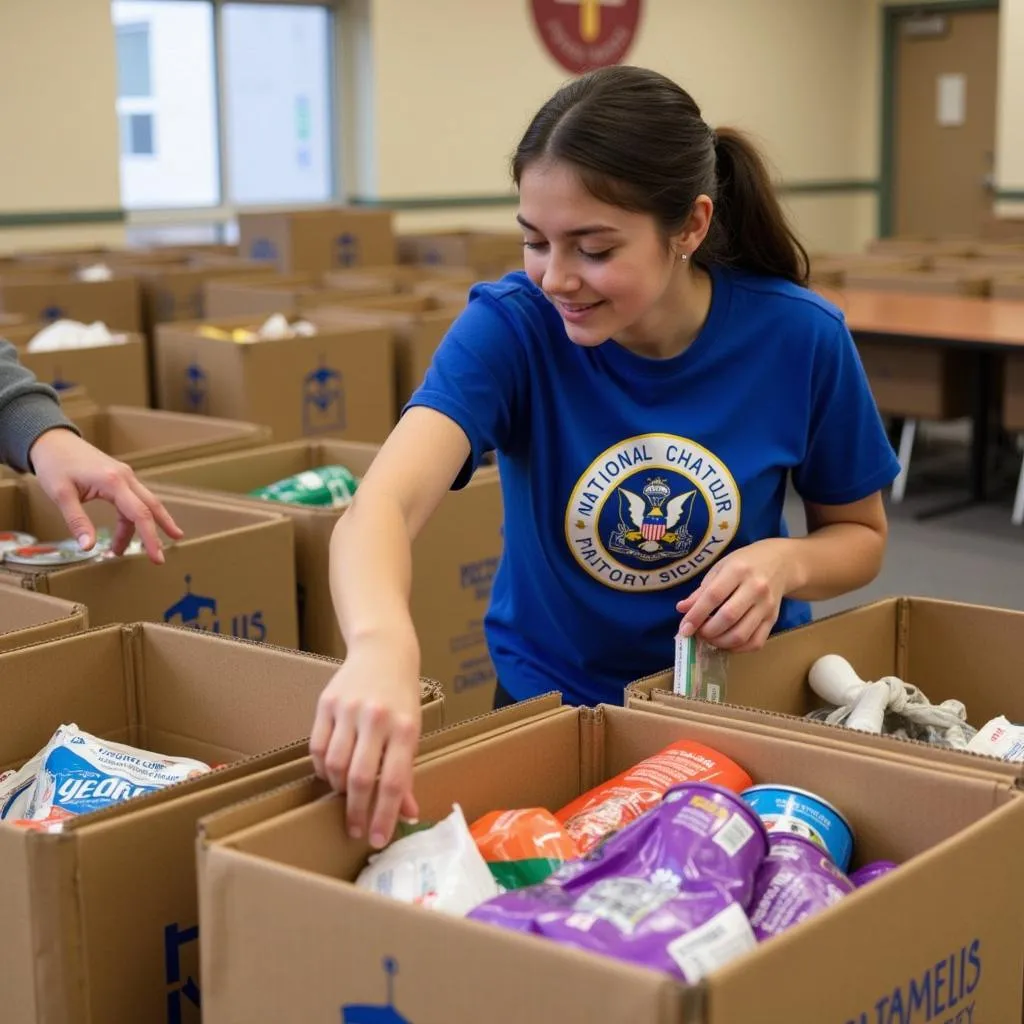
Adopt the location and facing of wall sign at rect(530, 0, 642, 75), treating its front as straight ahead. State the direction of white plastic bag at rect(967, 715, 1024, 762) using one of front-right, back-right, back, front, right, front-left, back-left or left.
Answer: front

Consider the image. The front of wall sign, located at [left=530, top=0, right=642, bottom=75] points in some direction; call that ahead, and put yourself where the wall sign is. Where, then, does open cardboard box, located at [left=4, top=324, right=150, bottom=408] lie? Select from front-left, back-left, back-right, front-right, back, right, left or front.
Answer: front

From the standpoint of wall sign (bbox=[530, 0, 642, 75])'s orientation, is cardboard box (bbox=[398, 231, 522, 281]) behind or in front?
in front

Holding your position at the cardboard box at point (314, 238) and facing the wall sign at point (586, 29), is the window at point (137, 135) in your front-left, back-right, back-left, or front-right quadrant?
front-left

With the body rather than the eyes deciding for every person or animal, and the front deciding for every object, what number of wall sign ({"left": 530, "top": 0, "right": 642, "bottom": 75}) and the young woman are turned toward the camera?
2

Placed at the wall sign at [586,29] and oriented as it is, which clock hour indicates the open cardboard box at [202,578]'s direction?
The open cardboard box is roughly at 12 o'clock from the wall sign.

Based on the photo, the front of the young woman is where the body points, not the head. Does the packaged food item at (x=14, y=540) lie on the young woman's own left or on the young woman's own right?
on the young woman's own right

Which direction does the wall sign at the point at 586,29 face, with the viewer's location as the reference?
facing the viewer

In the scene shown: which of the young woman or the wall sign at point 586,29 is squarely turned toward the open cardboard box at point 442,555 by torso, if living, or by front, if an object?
the wall sign

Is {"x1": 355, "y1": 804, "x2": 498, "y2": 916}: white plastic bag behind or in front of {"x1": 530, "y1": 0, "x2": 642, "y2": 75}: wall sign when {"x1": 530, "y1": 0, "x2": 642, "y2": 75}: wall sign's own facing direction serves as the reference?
in front

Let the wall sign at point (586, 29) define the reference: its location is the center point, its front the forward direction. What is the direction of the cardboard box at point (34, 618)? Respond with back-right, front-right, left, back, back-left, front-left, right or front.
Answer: front

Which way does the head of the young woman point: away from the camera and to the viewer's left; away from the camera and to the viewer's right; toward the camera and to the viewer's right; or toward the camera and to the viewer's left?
toward the camera and to the viewer's left
